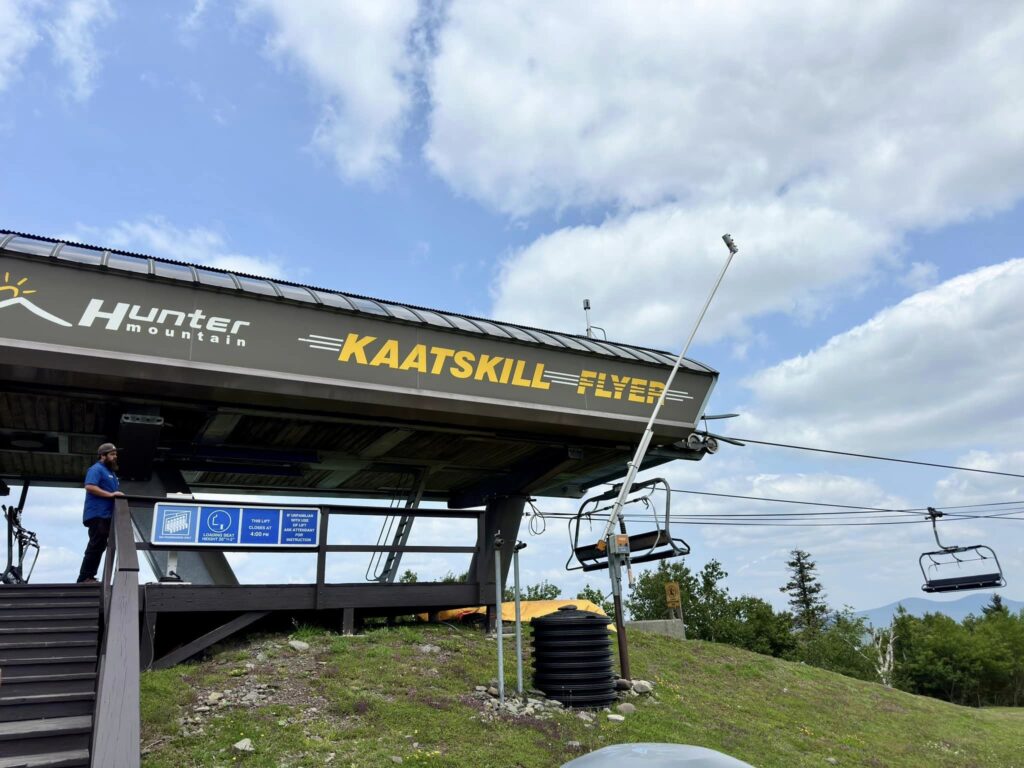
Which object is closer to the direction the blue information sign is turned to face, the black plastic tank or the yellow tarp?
the black plastic tank

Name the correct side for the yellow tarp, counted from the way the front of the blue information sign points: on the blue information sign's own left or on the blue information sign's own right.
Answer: on the blue information sign's own left

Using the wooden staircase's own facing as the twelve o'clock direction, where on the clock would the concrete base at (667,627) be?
The concrete base is roughly at 8 o'clock from the wooden staircase.

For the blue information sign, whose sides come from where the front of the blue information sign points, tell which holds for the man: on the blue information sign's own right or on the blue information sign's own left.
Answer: on the blue information sign's own right

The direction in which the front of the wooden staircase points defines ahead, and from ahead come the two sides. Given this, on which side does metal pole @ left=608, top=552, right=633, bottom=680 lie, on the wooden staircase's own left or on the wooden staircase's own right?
on the wooden staircase's own left

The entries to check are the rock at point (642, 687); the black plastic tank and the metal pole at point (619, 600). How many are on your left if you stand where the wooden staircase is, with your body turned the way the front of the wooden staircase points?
3

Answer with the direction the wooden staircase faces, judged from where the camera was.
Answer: facing the viewer

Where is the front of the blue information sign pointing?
toward the camera

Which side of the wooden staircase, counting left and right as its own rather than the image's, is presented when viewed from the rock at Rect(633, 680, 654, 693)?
left

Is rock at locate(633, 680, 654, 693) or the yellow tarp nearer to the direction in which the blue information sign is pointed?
the rock

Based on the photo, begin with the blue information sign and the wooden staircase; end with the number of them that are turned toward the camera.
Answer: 2

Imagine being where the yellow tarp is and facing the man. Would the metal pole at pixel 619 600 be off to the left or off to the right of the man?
left

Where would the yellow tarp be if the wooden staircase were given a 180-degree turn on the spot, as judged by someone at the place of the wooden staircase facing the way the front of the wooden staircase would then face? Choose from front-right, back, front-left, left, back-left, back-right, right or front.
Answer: front-right

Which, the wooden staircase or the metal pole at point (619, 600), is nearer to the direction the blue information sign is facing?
the wooden staircase

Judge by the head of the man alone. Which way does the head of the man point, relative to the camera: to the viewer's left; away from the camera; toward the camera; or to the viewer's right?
to the viewer's right

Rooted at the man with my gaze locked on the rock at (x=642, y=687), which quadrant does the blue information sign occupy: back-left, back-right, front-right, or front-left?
front-left

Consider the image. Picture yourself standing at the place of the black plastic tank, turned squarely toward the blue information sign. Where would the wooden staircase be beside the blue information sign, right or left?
left
